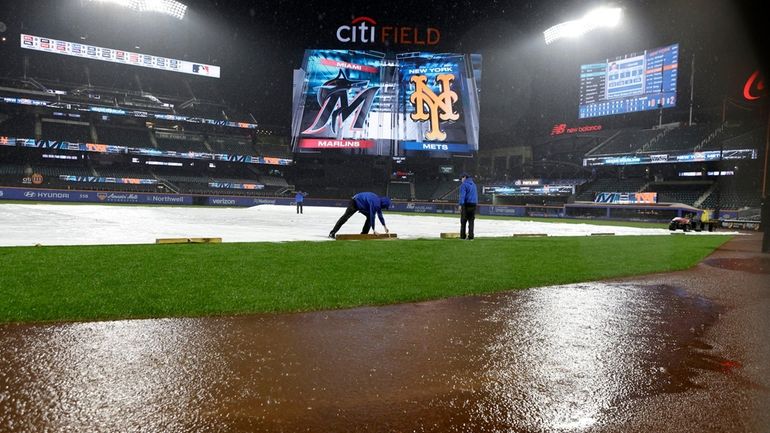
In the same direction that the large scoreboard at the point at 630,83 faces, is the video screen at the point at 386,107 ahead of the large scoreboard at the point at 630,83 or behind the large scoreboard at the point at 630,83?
ahead

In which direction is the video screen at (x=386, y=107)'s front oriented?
toward the camera

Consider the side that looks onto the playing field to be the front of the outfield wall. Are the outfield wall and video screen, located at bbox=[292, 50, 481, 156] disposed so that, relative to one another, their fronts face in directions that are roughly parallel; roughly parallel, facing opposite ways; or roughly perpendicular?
roughly parallel

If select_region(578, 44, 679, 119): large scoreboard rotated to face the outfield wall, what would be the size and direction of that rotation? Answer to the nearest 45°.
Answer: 0° — it already faces it

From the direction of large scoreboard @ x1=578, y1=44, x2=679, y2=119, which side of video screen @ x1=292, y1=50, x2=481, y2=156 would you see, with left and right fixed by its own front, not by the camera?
left

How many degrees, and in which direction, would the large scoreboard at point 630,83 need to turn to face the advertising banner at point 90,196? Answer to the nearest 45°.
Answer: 0° — it already faces it

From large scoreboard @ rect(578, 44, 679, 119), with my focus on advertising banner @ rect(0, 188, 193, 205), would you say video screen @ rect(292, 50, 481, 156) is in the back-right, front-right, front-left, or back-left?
front-right

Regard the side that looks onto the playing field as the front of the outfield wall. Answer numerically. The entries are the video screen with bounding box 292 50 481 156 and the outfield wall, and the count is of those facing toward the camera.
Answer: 2

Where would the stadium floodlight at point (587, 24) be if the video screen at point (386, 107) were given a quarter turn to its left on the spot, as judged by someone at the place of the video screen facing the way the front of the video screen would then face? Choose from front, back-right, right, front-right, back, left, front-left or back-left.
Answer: front

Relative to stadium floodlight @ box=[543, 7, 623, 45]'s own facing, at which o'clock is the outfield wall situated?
The outfield wall is roughly at 12 o'clock from the stadium floodlight.

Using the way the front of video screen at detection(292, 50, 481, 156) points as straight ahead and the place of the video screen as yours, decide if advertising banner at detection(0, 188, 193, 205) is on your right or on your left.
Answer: on your right

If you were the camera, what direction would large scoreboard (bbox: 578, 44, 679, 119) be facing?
facing the viewer and to the left of the viewer
